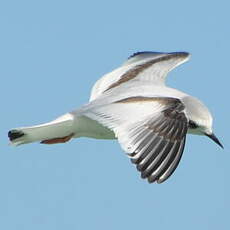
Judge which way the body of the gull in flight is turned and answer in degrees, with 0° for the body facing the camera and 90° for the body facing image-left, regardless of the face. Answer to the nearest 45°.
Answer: approximately 270°
